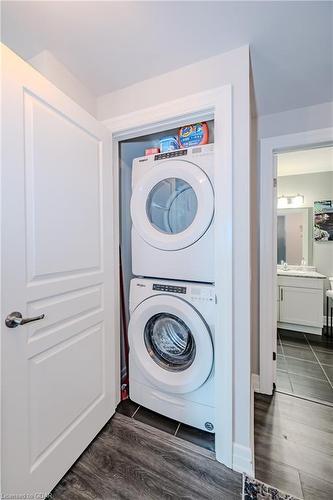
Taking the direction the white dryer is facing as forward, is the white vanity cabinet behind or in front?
behind

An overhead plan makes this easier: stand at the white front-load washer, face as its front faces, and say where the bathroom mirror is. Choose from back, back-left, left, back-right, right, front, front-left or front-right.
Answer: back

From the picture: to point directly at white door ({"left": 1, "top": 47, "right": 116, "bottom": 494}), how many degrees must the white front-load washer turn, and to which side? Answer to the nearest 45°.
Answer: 0° — it already faces it

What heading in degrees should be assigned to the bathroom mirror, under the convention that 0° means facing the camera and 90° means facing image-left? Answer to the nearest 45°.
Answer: approximately 0°

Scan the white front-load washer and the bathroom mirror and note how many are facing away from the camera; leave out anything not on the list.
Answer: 0

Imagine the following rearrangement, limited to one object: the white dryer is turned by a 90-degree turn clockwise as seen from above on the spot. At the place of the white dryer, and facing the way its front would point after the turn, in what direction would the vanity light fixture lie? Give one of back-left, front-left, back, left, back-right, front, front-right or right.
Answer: right

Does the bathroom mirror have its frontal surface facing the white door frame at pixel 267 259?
yes

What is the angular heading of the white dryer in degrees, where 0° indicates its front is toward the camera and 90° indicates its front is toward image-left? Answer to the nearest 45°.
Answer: approximately 45°

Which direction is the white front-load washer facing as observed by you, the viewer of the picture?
facing the viewer and to the left of the viewer

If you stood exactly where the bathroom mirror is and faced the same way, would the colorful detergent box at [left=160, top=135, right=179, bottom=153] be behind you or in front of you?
in front

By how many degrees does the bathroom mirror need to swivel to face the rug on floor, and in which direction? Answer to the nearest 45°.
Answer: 0° — it already faces it
